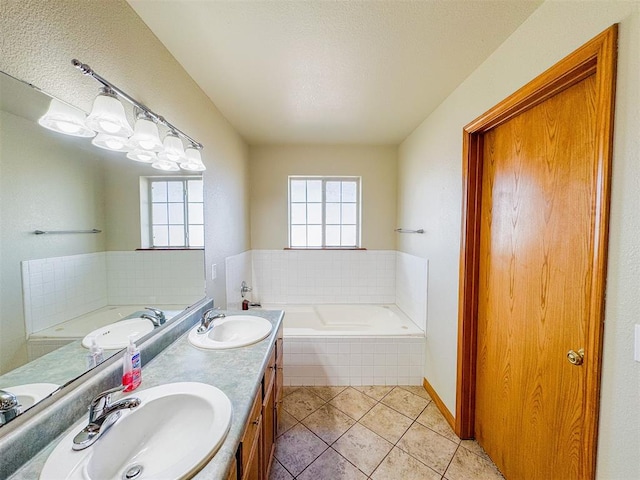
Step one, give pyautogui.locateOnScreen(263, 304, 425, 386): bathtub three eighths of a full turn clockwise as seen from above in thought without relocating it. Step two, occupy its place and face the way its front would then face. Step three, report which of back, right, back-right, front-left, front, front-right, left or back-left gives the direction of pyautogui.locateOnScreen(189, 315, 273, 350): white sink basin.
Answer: left

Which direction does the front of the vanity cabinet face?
to the viewer's right

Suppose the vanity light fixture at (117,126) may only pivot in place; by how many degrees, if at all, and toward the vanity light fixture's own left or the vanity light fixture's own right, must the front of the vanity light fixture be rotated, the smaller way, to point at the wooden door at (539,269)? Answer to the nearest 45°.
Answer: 0° — it already faces it

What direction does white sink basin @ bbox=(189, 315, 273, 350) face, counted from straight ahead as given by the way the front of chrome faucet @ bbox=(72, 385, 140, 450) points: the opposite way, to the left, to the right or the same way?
the same way

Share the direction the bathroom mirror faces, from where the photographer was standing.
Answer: facing the viewer and to the right of the viewer

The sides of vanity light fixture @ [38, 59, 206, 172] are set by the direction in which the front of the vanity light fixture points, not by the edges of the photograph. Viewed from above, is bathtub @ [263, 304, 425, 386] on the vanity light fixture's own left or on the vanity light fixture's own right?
on the vanity light fixture's own left

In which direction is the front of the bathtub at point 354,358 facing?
toward the camera

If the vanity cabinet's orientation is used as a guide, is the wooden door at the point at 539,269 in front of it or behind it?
in front

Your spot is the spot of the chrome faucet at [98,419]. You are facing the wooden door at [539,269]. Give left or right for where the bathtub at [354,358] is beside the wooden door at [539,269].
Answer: left

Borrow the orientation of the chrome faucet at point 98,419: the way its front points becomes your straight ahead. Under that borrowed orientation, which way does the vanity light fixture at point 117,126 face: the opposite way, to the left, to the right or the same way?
the same way

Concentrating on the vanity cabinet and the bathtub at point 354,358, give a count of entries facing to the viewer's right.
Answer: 1

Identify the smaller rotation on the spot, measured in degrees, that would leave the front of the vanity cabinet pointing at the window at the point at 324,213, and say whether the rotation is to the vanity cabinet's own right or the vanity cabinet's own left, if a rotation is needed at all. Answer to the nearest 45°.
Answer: approximately 45° to the vanity cabinet's own left

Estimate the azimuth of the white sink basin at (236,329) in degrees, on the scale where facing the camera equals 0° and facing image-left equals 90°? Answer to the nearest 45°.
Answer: approximately 270°
